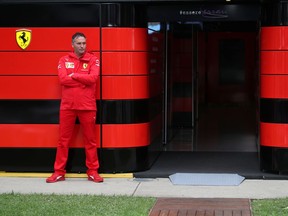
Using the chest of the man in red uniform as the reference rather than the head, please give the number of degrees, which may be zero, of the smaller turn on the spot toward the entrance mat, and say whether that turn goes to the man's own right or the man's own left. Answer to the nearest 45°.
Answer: approximately 135° to the man's own left

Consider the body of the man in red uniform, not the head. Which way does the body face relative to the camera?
toward the camera

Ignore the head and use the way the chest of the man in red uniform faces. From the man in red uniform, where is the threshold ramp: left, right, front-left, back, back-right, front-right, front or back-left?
left
